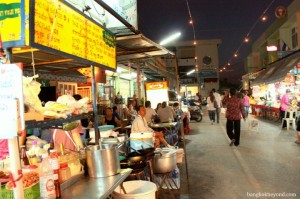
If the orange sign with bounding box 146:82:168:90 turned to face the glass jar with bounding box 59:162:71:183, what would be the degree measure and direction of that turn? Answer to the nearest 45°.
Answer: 0° — it already faces it

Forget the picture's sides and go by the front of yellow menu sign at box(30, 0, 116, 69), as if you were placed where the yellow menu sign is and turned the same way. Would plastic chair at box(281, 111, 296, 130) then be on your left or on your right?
on your left

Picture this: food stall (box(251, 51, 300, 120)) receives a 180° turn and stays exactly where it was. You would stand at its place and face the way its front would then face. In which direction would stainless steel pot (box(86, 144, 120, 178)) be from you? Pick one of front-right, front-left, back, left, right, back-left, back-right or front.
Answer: back-right

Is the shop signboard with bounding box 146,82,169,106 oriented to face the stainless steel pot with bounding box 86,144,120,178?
yes

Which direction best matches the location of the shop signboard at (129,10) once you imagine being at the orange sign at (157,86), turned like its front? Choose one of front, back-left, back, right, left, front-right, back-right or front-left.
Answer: front

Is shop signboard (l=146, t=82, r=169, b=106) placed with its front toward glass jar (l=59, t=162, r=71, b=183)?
yes

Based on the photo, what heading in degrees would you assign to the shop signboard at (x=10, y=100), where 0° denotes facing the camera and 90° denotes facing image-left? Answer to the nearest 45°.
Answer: approximately 0°

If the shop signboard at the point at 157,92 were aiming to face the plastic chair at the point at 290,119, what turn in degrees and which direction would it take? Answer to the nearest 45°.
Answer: approximately 90° to its left

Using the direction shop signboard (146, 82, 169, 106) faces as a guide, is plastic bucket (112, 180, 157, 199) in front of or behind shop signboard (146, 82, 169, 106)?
in front

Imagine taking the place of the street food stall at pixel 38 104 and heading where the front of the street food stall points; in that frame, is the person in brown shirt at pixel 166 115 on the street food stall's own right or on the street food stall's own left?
on the street food stall's own left

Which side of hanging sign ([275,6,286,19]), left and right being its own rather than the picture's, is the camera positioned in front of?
front

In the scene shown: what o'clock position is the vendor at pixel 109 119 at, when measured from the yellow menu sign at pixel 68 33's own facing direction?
The vendor is roughly at 8 o'clock from the yellow menu sign.

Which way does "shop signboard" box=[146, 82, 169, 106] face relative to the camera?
toward the camera

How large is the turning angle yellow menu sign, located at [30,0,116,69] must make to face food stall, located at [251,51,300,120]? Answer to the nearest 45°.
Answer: approximately 90° to its left
